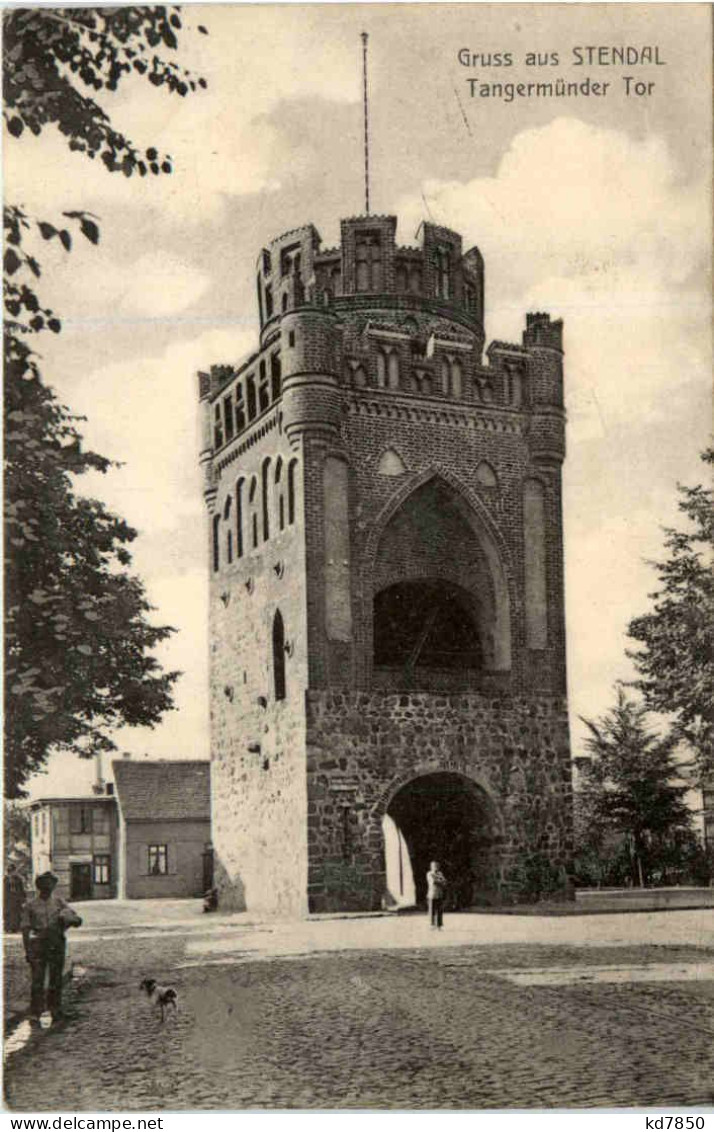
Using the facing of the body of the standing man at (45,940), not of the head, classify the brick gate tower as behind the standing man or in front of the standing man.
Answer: behind

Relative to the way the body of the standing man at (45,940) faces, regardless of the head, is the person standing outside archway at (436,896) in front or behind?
behind

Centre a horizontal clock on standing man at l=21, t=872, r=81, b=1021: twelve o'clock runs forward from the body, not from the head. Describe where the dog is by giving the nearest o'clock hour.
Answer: The dog is roughly at 9 o'clock from the standing man.

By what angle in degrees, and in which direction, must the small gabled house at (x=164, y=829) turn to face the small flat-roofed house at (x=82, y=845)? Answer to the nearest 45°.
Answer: approximately 135° to its right

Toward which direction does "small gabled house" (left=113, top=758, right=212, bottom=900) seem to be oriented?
toward the camera

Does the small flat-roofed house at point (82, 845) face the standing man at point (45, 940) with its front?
yes

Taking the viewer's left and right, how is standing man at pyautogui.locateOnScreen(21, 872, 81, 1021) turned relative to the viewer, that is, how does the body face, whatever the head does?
facing the viewer

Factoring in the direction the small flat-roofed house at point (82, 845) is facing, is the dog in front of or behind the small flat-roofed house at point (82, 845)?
in front
